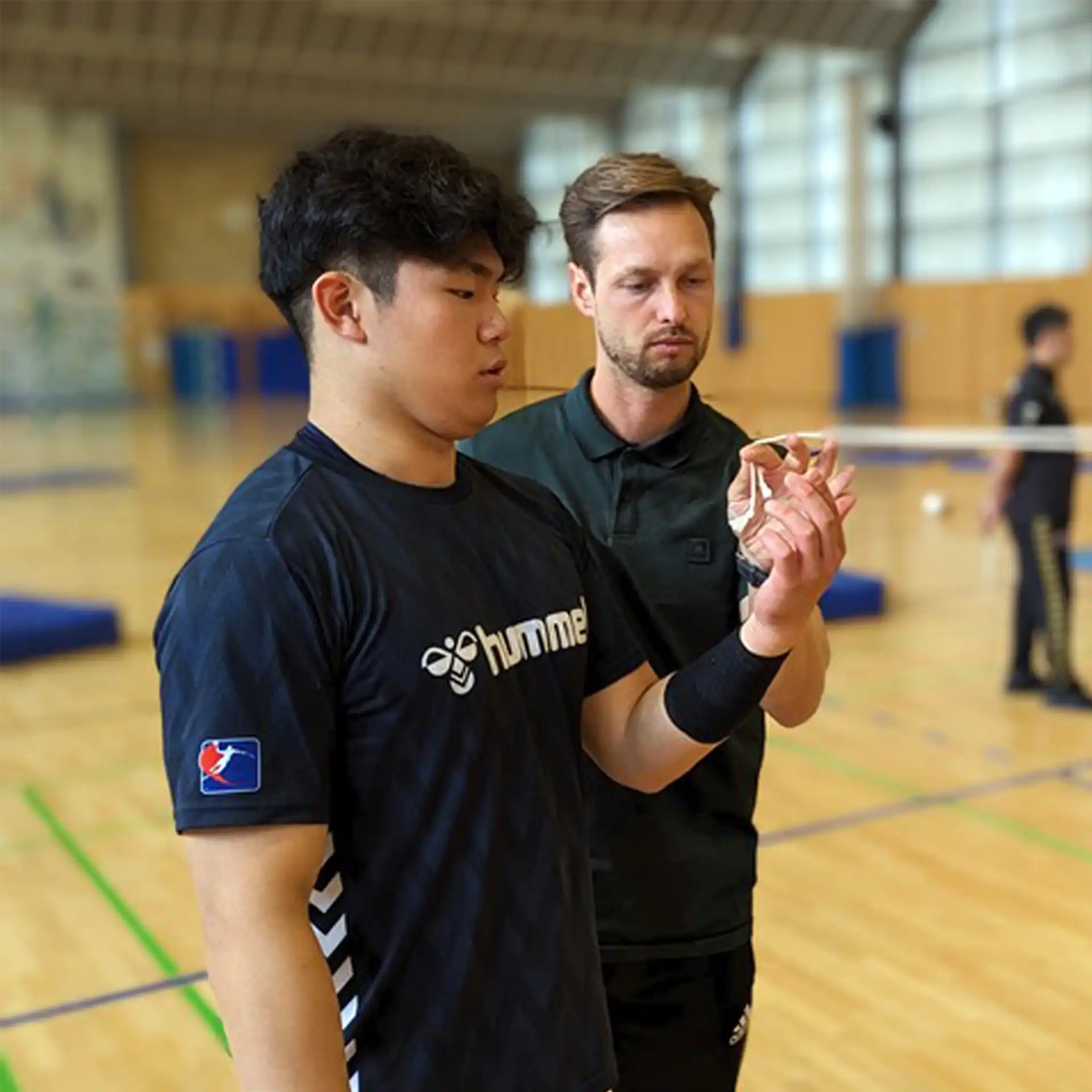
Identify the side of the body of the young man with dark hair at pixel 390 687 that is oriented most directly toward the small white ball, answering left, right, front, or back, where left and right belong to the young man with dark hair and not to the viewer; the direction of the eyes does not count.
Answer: left

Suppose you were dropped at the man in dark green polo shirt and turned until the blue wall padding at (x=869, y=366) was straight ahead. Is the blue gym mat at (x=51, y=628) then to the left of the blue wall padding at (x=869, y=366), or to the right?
left

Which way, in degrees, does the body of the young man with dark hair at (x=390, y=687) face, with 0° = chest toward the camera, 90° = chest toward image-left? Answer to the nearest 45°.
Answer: approximately 315°

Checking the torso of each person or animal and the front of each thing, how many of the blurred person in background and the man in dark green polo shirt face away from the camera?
0

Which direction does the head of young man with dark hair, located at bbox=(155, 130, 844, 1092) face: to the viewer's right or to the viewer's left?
to the viewer's right

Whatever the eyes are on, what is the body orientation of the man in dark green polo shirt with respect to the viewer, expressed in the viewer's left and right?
facing the viewer and to the right of the viewer
